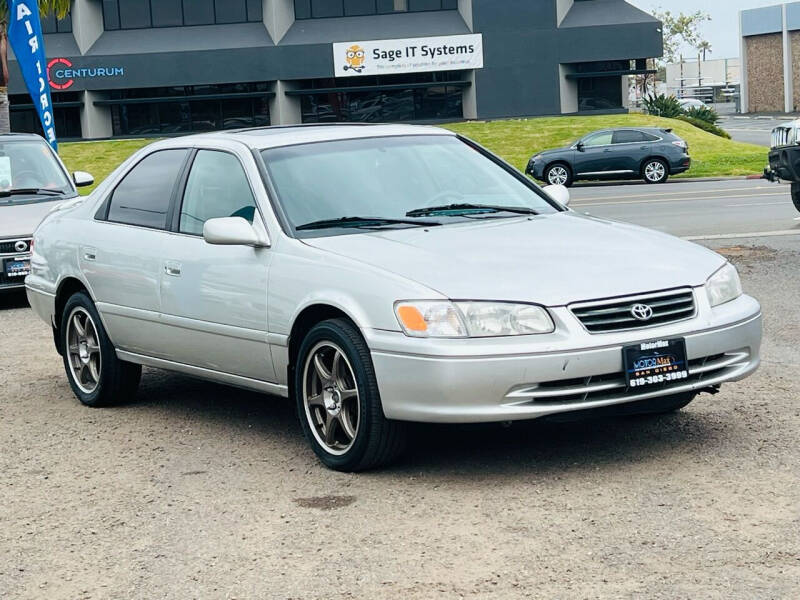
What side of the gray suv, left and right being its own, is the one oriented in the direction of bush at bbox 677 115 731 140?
right

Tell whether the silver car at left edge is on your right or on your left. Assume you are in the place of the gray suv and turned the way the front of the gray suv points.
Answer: on your left

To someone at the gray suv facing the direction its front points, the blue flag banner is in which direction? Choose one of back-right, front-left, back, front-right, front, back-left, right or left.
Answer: front-left

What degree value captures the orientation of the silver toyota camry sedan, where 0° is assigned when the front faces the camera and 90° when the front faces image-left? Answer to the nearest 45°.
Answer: approximately 315°

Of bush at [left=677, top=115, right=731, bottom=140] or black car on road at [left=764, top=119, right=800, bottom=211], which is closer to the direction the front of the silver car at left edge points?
the black car on road

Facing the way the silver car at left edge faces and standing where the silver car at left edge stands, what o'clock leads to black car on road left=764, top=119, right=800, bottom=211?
The black car on road is roughly at 9 o'clock from the silver car at left edge.

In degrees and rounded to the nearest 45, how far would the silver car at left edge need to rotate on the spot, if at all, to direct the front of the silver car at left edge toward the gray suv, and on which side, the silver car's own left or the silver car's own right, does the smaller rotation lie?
approximately 135° to the silver car's own left

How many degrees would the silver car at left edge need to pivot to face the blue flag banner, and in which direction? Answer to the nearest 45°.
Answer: approximately 180°

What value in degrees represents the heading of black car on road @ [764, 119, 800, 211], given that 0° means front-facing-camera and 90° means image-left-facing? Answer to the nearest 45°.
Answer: approximately 45°

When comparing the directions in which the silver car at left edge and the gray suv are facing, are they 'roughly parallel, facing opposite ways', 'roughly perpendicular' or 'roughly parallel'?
roughly perpendicular

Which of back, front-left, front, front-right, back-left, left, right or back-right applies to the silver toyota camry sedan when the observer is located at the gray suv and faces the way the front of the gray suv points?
left

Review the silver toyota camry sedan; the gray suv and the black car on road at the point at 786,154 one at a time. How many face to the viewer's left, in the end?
1

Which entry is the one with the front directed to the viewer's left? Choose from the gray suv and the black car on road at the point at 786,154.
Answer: the gray suv

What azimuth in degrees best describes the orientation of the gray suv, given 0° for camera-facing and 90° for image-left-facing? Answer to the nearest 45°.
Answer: approximately 90°

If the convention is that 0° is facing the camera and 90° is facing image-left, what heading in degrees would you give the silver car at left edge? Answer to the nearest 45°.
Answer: approximately 0°
